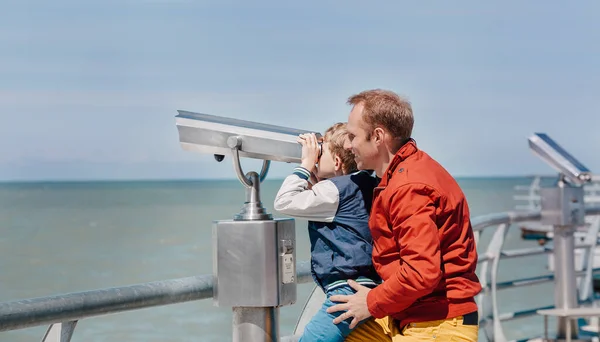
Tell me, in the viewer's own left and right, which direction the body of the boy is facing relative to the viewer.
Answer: facing to the left of the viewer

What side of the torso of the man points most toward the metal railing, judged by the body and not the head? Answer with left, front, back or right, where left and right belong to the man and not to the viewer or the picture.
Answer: front

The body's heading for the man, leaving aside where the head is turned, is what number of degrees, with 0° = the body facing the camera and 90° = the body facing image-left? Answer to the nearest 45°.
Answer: approximately 90°

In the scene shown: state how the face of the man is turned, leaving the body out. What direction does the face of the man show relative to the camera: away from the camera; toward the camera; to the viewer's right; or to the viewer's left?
to the viewer's left
